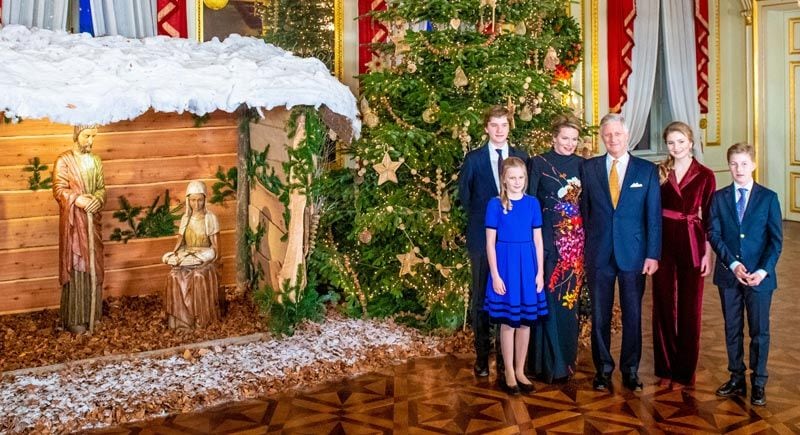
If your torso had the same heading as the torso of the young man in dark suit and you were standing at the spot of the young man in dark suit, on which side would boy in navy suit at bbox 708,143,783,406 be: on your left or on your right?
on your left

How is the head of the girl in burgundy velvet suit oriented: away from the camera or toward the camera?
toward the camera

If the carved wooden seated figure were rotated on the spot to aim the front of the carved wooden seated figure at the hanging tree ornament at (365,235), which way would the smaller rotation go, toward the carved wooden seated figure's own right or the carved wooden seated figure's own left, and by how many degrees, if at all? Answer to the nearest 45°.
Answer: approximately 90° to the carved wooden seated figure's own left

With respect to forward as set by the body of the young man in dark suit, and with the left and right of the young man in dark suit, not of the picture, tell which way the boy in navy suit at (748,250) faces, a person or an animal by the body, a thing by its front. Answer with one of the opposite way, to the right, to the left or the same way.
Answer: the same way

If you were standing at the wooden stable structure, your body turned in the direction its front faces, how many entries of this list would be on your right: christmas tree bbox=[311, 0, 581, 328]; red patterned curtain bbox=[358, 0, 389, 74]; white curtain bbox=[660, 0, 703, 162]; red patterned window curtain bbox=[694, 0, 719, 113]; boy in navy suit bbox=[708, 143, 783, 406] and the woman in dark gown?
0

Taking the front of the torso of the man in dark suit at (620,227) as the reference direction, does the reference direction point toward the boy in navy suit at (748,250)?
no

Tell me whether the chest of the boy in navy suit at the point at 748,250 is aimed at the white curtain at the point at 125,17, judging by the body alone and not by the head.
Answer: no

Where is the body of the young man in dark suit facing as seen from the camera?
toward the camera

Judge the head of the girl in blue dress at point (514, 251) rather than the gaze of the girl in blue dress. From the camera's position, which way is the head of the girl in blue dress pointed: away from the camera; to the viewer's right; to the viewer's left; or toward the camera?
toward the camera

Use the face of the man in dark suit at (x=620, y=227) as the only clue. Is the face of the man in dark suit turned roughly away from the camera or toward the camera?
toward the camera

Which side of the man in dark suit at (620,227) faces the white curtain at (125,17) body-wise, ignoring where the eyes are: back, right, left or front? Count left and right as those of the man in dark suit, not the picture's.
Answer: right
